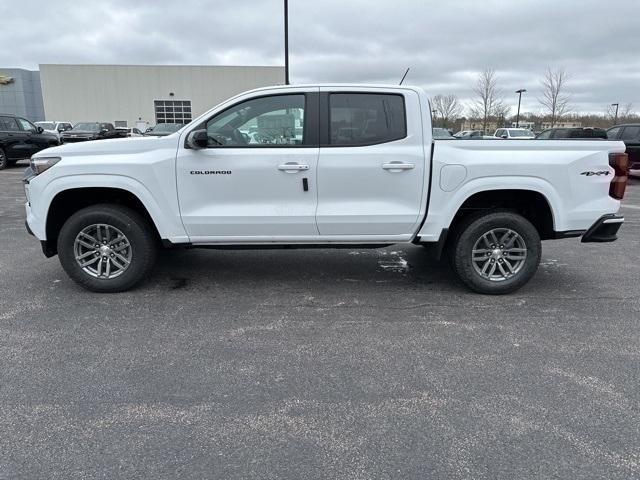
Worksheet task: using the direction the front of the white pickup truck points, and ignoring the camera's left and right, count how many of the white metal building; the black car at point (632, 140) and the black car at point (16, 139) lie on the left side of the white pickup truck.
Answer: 0

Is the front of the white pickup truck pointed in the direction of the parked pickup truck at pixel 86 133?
no

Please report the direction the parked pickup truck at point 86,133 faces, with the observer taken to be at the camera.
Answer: facing the viewer and to the left of the viewer

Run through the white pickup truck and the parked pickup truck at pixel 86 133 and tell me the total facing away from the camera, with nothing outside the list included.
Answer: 0

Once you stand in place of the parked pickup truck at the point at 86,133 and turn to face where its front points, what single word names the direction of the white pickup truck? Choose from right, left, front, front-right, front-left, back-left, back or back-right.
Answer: front-left

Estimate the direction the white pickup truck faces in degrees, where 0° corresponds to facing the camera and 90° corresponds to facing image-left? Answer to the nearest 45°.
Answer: approximately 90°

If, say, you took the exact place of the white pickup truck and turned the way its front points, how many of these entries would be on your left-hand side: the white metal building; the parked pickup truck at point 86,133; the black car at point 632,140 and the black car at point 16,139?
0

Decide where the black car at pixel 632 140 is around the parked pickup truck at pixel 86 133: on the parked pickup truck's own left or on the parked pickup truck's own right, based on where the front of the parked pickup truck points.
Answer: on the parked pickup truck's own left

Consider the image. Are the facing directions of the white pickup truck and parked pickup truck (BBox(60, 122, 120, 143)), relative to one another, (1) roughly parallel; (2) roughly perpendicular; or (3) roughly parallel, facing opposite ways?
roughly perpendicular

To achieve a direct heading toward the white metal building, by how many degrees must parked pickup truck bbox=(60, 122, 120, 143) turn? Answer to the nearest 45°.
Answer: approximately 135° to its right

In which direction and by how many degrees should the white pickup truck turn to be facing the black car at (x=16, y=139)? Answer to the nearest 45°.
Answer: approximately 45° to its right
